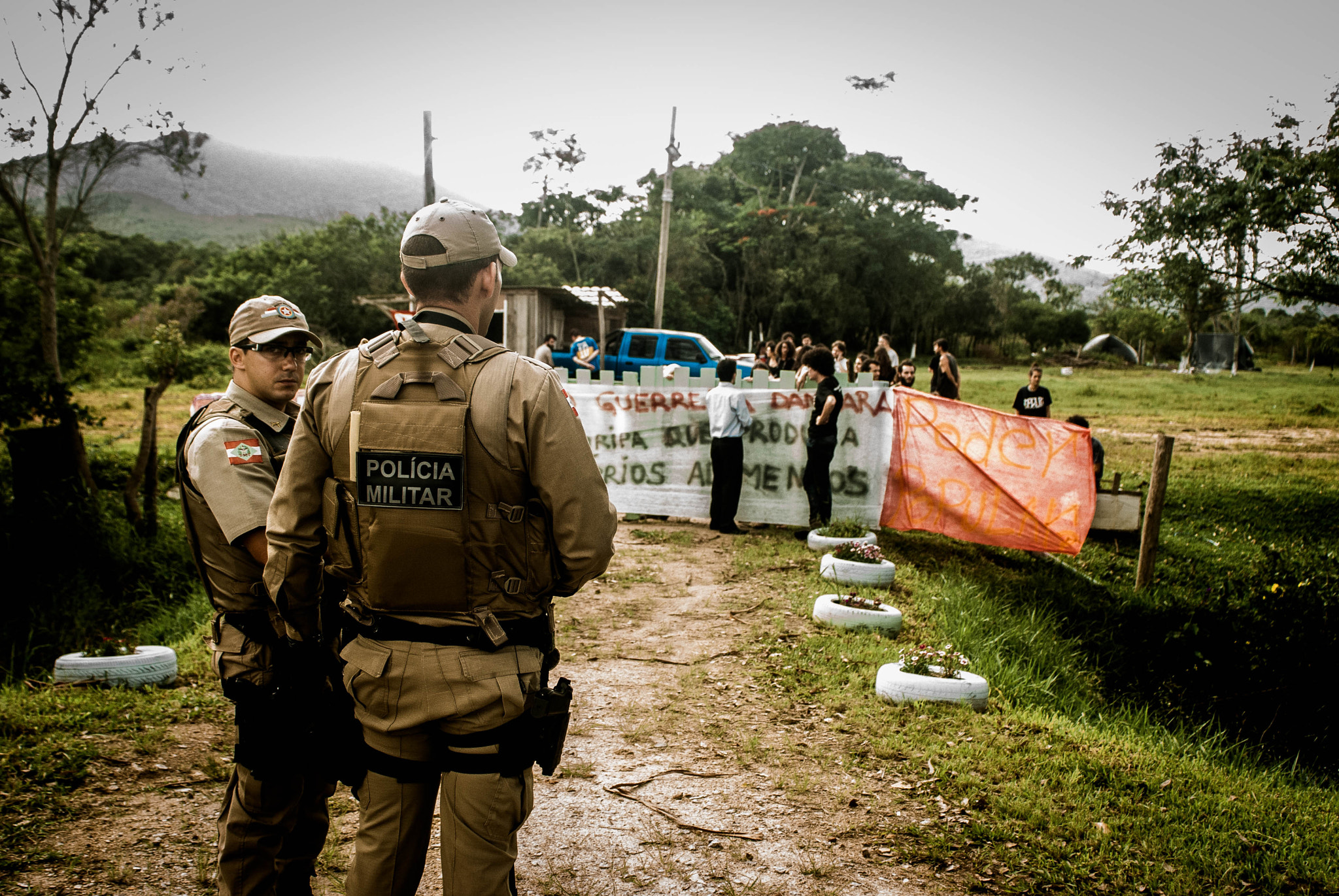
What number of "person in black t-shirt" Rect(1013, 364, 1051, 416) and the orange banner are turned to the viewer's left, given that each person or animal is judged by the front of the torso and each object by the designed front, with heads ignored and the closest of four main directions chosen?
0

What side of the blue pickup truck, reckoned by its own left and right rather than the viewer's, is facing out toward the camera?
right

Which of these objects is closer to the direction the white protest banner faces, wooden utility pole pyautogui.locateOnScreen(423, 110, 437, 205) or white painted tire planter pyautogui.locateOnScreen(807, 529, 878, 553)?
the white painted tire planter

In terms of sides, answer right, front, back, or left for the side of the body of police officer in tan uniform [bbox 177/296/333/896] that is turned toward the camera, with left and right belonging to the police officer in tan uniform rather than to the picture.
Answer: right

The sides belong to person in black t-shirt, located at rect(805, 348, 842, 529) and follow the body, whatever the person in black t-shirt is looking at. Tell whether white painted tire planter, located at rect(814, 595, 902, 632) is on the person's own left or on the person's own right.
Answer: on the person's own left

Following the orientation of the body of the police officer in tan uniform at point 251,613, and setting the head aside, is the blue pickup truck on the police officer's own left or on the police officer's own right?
on the police officer's own left
